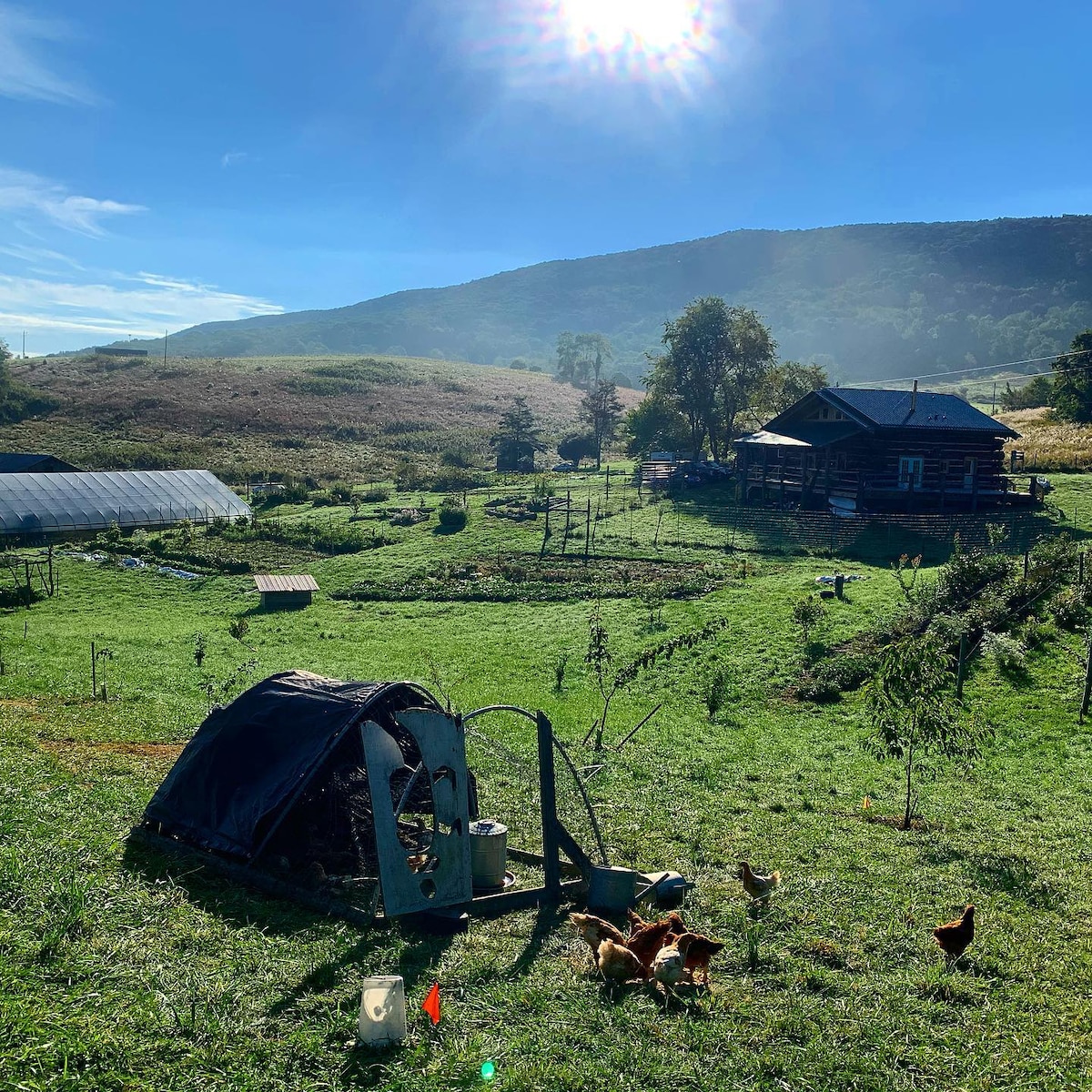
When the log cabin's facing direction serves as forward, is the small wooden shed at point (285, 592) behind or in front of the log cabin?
in front

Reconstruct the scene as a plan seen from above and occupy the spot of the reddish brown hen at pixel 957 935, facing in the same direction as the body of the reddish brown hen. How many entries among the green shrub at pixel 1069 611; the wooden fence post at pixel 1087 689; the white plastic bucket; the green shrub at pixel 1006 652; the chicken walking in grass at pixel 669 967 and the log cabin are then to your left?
4

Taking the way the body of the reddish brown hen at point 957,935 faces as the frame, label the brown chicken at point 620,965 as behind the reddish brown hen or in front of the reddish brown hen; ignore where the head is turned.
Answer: behind

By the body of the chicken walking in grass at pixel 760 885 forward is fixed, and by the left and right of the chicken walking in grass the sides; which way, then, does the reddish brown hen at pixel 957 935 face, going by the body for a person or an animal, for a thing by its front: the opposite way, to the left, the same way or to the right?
the opposite way

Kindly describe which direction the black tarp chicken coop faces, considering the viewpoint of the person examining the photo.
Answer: facing the viewer and to the right of the viewer

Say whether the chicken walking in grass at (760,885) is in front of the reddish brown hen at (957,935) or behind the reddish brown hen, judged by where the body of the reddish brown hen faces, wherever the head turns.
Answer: behind

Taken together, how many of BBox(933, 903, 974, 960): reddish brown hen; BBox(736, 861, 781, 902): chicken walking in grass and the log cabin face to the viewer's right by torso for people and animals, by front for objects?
1

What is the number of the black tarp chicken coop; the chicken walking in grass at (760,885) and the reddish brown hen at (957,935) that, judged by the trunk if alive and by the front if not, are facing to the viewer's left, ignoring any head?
1
